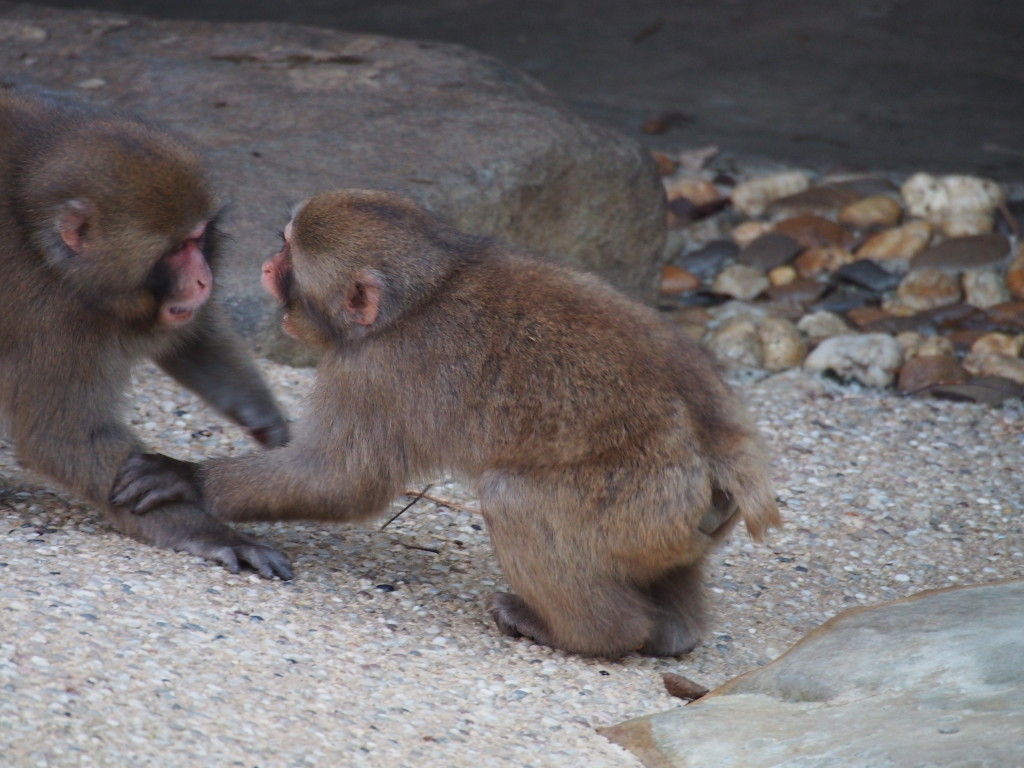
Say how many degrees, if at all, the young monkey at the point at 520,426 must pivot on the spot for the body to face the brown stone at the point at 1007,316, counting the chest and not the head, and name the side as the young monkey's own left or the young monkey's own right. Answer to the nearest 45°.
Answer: approximately 135° to the young monkey's own right

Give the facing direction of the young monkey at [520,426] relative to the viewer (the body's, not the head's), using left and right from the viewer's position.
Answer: facing to the left of the viewer

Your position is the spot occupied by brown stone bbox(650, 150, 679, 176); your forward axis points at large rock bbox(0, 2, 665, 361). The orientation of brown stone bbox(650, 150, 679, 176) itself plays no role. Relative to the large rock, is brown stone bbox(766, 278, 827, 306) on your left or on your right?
left

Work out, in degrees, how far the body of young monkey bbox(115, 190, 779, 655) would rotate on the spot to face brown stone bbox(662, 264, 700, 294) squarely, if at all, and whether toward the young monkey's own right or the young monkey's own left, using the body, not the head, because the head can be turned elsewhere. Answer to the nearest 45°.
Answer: approximately 90° to the young monkey's own right

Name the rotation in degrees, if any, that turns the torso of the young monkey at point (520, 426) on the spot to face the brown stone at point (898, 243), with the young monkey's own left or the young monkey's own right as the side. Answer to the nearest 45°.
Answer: approximately 135° to the young monkey's own right

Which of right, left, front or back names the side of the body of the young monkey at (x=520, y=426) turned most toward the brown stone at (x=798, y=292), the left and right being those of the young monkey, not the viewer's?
right

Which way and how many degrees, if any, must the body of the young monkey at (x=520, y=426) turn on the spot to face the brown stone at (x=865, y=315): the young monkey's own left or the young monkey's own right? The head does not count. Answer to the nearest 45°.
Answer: approximately 135° to the young monkey's own right
